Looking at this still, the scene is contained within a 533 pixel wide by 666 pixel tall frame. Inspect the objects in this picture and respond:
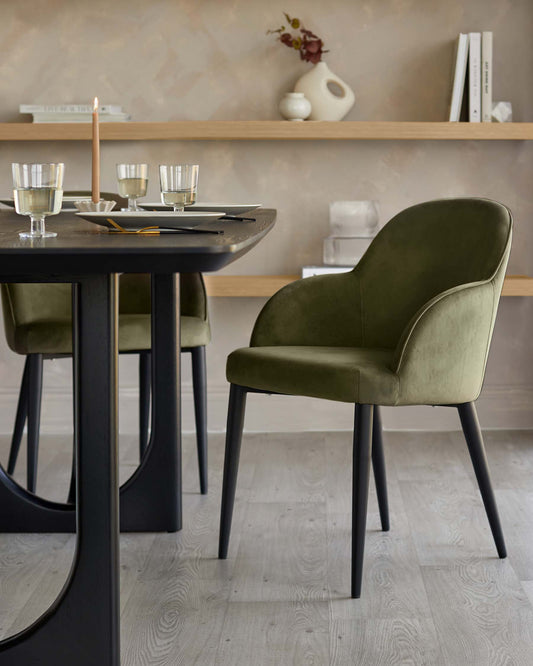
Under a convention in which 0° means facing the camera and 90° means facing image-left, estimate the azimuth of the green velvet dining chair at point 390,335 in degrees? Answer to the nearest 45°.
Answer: approximately 45°

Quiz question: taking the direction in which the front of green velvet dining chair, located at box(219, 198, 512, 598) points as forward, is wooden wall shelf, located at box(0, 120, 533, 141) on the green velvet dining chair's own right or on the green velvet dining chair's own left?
on the green velvet dining chair's own right

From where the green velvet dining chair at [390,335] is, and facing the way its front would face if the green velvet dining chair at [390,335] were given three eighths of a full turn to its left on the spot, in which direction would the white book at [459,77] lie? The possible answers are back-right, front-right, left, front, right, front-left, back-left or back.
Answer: left

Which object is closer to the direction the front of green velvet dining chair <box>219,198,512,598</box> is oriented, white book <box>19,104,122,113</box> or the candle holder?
the candle holder

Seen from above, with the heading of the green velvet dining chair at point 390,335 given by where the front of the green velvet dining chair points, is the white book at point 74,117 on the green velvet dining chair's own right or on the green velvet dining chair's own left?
on the green velvet dining chair's own right

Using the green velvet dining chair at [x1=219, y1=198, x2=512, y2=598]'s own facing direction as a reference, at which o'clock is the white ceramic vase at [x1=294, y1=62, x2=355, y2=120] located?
The white ceramic vase is roughly at 4 o'clock from the green velvet dining chair.

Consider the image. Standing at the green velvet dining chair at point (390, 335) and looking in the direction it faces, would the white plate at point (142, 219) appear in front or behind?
in front

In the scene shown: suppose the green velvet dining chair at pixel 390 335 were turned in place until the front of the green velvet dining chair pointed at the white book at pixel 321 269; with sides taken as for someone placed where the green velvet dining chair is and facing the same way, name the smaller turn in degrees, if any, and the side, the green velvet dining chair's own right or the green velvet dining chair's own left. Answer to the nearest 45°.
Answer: approximately 135° to the green velvet dining chair's own right

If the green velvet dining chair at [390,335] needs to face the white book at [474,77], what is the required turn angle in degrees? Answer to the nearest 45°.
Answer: approximately 135° to its right

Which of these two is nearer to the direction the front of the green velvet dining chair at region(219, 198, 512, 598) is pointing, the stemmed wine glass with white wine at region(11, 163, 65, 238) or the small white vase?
the stemmed wine glass with white wine
